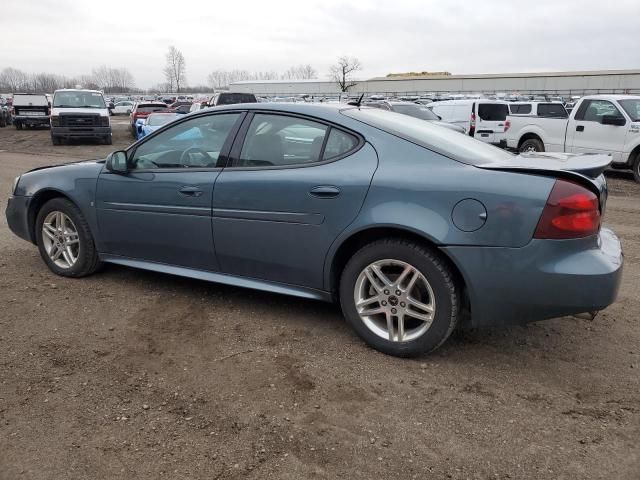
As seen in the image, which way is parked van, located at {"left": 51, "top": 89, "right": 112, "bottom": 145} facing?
toward the camera

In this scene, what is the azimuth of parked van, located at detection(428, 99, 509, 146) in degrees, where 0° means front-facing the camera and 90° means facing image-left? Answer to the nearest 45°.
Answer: approximately 135°

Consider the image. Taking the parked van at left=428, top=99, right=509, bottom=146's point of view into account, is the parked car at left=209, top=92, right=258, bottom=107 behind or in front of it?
in front

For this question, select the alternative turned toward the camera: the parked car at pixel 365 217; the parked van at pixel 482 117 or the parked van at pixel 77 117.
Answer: the parked van at pixel 77 117

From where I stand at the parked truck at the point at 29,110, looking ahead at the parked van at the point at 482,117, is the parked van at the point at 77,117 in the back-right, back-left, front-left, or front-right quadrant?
front-right

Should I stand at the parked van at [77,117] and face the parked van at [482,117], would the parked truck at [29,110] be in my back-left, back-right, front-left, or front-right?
back-left

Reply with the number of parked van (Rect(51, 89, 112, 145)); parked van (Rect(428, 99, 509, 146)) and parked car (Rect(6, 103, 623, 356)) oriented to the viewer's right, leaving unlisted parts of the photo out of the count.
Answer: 0

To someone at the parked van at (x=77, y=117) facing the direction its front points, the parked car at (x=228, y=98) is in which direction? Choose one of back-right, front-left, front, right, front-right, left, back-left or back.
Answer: left

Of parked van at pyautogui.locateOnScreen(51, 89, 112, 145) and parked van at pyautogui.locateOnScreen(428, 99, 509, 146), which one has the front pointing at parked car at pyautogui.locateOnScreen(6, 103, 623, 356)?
parked van at pyautogui.locateOnScreen(51, 89, 112, 145)

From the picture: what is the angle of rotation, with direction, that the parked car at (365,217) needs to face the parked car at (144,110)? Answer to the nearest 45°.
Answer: approximately 45° to its right

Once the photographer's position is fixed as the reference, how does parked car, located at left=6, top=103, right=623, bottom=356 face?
facing away from the viewer and to the left of the viewer

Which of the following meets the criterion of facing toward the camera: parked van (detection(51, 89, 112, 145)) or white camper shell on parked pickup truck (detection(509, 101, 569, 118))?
parked van (detection(51, 89, 112, 145))
